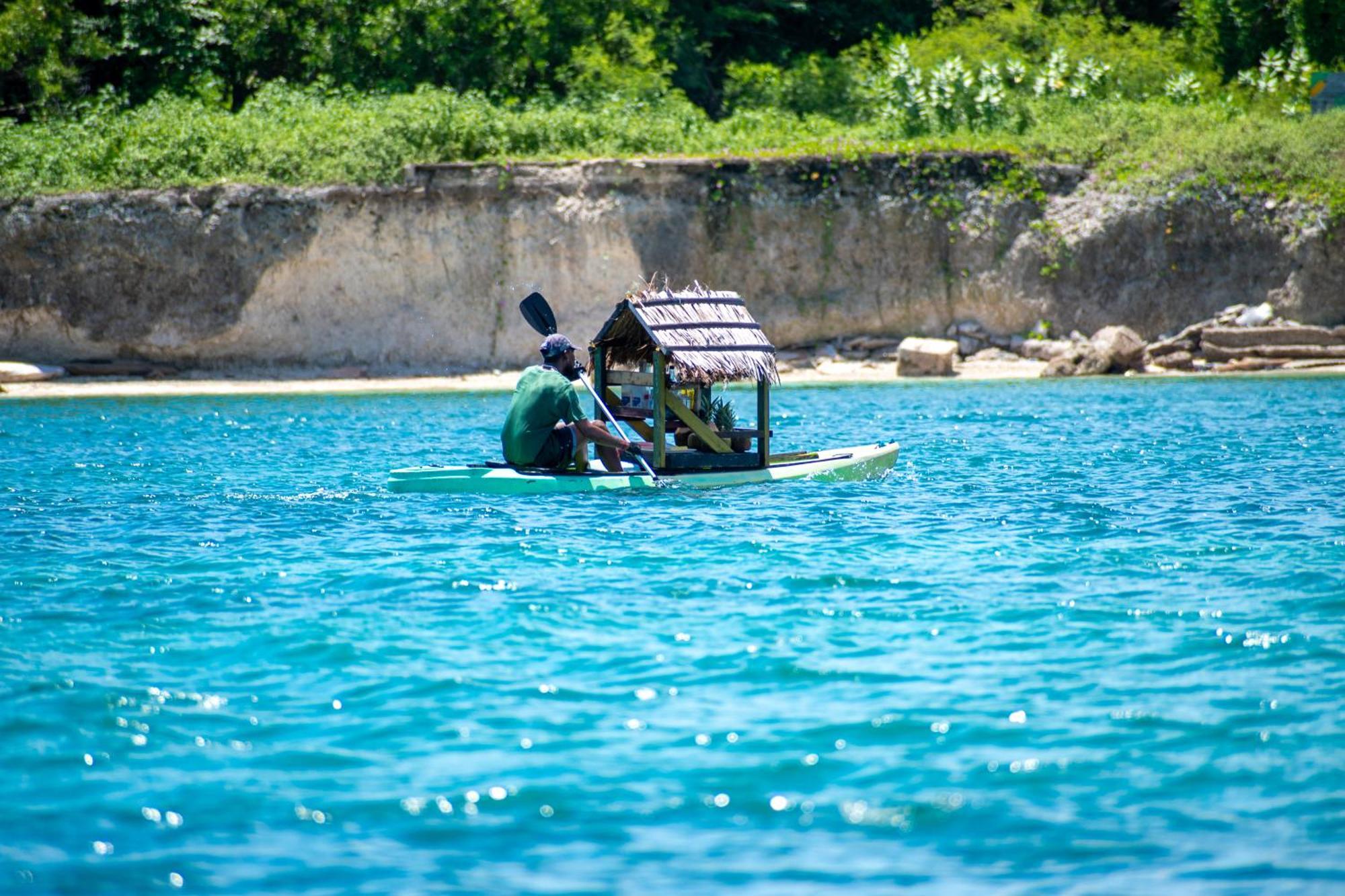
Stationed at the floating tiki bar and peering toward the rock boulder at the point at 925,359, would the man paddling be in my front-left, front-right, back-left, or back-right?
back-left

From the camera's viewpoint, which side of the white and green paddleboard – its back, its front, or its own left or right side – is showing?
right

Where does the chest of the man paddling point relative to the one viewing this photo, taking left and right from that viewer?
facing away from the viewer and to the right of the viewer

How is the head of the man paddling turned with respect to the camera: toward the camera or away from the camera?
away from the camera

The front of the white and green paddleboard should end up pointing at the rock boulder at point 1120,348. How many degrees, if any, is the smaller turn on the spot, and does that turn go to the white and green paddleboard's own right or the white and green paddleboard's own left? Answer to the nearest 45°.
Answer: approximately 45° to the white and green paddleboard's own left
